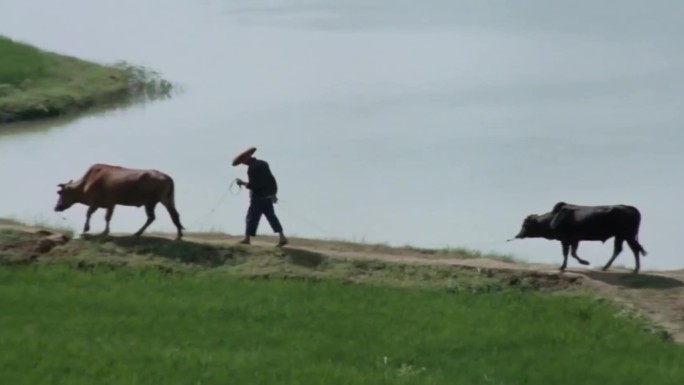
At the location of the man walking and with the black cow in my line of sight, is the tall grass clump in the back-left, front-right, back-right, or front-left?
back-left

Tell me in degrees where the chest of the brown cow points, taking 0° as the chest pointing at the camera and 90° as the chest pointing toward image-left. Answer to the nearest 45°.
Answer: approximately 90°

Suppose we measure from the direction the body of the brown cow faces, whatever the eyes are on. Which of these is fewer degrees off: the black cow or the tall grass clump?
the tall grass clump

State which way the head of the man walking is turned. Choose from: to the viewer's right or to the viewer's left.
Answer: to the viewer's left

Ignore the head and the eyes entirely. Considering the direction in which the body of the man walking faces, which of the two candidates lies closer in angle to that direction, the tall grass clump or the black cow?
the tall grass clump

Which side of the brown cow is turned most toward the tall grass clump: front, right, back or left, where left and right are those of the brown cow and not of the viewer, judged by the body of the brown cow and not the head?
right

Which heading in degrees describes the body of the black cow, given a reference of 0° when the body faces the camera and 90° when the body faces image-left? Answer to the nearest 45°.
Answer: approximately 90°

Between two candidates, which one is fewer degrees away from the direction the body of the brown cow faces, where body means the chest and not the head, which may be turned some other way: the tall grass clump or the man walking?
the tall grass clump

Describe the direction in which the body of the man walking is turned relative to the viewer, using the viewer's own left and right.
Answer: facing to the left of the viewer

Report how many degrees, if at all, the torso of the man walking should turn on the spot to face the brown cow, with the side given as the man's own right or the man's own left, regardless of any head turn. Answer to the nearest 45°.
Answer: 0° — they already face it

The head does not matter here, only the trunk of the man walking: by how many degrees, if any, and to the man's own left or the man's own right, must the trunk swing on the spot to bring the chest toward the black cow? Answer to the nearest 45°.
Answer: approximately 180°

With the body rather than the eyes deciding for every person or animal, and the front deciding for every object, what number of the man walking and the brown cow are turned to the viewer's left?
2
